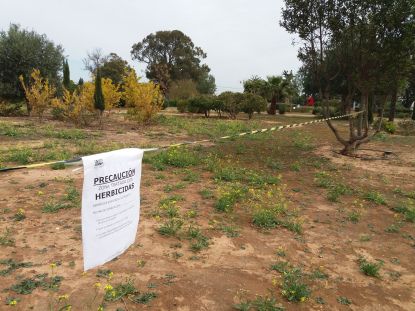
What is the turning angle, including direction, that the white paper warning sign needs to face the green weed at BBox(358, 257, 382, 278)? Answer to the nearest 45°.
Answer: approximately 45° to its left

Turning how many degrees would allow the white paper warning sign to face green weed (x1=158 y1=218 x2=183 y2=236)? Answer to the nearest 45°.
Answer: approximately 135° to its left

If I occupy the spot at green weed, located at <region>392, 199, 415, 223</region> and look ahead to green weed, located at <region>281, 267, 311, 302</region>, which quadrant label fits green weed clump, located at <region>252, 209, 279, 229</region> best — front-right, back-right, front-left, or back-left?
front-right

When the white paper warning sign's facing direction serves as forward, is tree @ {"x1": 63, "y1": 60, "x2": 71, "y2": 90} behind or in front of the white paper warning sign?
behind

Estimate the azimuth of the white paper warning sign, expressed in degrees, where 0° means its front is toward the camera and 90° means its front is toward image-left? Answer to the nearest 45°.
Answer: approximately 315°

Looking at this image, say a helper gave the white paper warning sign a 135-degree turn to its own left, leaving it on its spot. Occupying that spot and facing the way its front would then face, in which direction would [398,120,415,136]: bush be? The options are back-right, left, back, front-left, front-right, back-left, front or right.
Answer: front-right

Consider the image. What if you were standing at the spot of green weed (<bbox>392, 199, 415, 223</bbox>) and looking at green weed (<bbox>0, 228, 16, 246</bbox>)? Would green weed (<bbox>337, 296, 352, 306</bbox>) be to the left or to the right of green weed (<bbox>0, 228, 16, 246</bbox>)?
left

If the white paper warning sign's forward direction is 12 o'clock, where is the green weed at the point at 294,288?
The green weed is roughly at 10 o'clock from the white paper warning sign.

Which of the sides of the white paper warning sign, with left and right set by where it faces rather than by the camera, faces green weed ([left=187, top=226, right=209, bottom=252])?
left

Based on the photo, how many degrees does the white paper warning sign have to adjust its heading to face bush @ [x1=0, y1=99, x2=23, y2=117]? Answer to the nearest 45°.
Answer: approximately 135° to its left

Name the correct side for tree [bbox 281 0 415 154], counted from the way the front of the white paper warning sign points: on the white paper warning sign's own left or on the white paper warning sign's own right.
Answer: on the white paper warning sign's own left

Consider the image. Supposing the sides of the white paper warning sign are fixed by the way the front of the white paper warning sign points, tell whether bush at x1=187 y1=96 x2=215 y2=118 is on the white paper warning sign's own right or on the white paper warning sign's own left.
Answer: on the white paper warning sign's own left

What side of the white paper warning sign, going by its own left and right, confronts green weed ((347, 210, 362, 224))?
left
